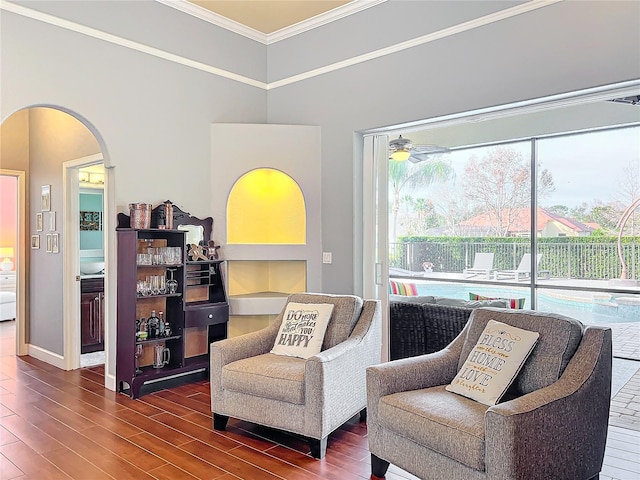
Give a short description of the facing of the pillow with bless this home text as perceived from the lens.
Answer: facing the viewer and to the left of the viewer

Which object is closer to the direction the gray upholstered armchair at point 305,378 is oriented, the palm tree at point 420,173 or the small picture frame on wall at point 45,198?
the small picture frame on wall

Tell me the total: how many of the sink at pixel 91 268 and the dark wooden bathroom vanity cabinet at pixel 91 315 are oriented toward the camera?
2

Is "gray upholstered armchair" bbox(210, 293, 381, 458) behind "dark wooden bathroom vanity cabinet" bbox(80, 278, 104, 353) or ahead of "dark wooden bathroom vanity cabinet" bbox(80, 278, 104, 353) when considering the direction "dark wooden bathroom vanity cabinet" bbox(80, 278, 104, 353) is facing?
ahead

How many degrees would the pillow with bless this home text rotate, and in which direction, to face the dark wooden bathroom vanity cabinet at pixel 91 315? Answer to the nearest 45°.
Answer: approximately 45° to its right

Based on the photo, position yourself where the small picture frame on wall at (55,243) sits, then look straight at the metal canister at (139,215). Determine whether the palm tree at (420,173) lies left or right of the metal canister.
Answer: left

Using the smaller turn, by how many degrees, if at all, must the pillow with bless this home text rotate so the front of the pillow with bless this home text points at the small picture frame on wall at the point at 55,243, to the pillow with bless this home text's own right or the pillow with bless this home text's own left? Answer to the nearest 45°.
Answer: approximately 45° to the pillow with bless this home text's own right

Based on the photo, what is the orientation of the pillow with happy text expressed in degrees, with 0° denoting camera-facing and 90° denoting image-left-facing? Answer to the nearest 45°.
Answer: approximately 45°

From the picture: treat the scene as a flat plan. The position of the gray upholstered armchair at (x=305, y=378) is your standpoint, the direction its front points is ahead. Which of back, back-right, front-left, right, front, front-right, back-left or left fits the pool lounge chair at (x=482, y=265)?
back

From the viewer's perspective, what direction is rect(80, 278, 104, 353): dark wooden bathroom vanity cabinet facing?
toward the camera

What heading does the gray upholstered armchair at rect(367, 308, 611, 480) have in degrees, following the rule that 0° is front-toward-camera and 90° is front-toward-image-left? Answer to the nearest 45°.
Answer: approximately 45°

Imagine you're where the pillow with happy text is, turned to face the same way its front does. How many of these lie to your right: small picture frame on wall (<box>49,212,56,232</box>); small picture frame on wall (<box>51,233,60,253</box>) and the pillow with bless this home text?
2

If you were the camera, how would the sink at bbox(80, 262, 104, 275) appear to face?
facing the viewer
